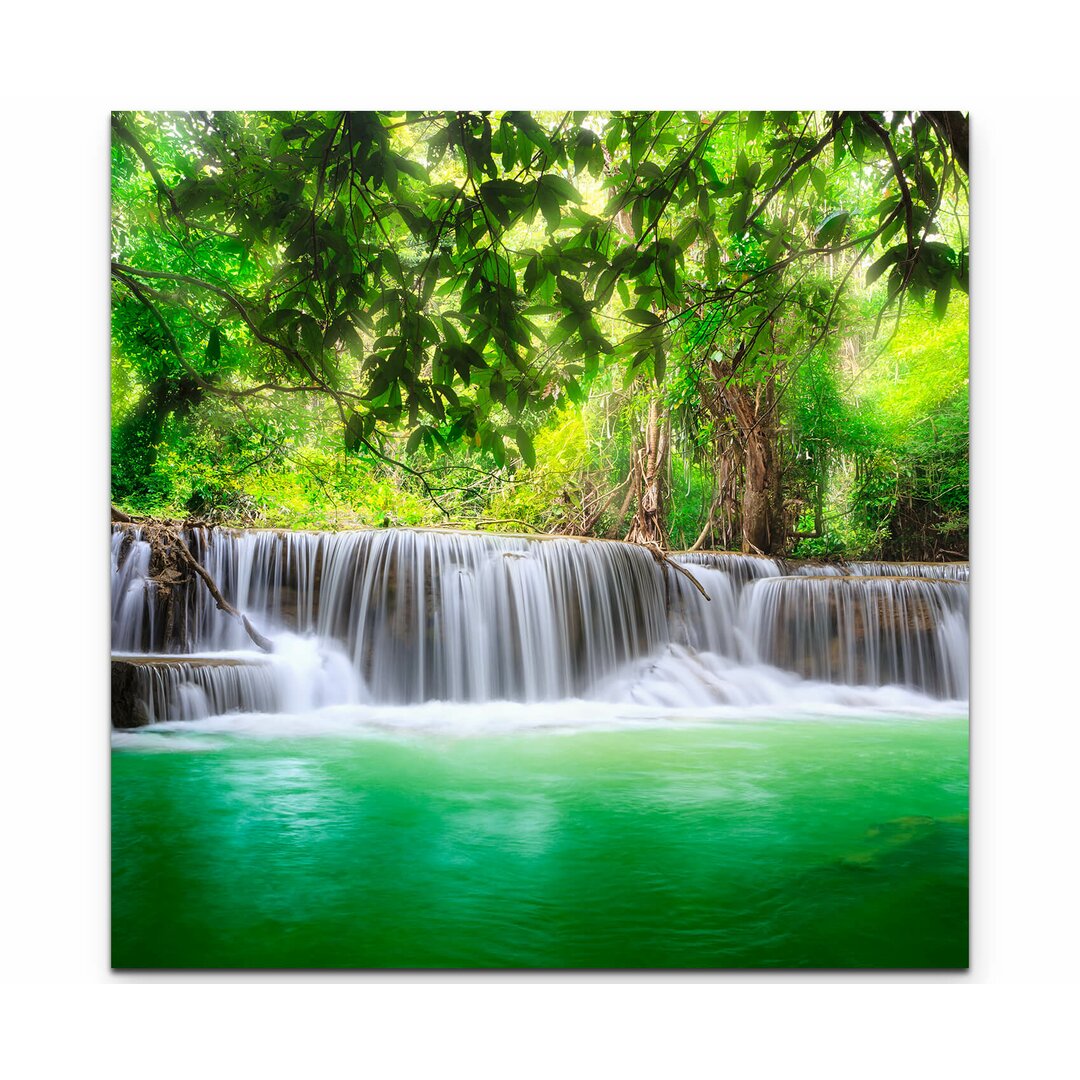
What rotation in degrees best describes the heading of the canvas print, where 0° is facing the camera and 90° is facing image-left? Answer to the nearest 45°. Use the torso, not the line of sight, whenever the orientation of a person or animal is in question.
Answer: approximately 0°
